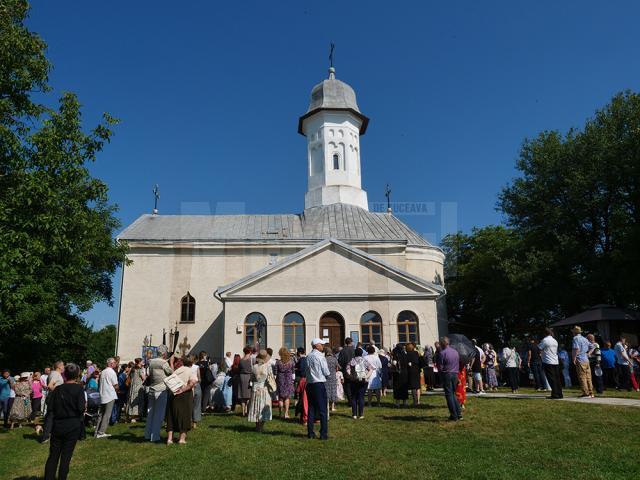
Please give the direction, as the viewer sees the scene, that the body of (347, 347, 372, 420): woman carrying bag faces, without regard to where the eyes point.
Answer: away from the camera

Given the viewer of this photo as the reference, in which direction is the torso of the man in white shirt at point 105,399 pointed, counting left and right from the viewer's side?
facing away from the viewer and to the right of the viewer

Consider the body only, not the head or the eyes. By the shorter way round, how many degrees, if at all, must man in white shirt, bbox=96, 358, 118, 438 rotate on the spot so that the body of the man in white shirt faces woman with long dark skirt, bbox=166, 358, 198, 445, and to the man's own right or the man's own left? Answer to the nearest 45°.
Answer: approximately 90° to the man's own right

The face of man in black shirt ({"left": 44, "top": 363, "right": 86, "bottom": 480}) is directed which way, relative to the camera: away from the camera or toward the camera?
away from the camera

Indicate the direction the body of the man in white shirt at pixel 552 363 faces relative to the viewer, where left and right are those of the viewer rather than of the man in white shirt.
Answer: facing away from the viewer and to the left of the viewer

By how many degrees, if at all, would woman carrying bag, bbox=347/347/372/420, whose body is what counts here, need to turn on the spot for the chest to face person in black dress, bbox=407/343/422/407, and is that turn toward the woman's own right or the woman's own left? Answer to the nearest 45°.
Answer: approximately 45° to the woman's own right

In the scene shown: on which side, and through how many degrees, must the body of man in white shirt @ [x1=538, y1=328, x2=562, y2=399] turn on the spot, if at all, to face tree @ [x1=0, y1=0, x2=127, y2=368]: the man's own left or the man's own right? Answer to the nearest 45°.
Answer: approximately 90° to the man's own left

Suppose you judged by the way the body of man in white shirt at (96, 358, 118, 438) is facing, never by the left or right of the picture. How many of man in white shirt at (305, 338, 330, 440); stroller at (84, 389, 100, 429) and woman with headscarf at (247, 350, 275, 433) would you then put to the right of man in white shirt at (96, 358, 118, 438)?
2

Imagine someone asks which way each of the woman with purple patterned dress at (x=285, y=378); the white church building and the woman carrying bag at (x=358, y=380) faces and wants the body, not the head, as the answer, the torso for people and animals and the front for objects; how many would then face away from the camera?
2

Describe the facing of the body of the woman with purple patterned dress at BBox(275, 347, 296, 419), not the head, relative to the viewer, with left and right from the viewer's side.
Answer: facing away from the viewer
